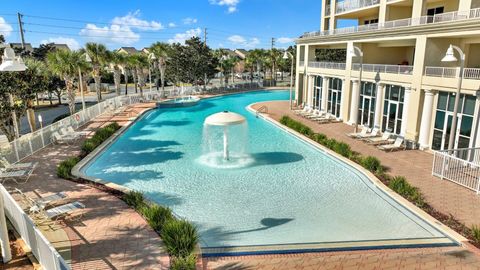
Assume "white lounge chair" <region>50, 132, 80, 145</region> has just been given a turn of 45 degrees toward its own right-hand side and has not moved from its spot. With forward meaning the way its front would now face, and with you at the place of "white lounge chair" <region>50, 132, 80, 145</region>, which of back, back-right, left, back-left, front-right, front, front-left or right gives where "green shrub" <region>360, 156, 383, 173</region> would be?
front

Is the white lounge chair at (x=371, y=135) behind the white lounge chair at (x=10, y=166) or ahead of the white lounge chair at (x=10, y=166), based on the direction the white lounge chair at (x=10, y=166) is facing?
ahead

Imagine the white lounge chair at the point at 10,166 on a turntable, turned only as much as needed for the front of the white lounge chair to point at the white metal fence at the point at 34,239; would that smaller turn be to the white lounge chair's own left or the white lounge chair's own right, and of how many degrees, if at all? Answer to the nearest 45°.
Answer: approximately 90° to the white lounge chair's own right

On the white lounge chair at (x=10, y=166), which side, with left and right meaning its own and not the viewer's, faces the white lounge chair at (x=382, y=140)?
front

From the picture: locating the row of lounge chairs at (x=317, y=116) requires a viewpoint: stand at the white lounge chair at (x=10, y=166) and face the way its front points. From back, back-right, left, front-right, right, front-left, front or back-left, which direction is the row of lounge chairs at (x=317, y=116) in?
front

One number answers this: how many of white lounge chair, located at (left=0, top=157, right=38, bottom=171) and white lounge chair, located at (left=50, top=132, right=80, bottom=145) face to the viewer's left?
0

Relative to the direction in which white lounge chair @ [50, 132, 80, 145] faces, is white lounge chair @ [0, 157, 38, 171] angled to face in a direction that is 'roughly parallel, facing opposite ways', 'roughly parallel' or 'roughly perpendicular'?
roughly parallel

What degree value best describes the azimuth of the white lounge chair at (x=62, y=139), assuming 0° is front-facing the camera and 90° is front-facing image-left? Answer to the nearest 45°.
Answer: approximately 270°

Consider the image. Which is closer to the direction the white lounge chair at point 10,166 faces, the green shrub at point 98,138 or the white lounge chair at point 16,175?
the green shrub

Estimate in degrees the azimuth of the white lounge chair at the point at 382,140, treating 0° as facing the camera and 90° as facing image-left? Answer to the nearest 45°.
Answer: approximately 90°

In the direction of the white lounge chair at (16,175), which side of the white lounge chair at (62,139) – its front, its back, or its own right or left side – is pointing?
right

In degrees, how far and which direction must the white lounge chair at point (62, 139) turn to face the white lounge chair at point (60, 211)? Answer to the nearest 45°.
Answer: approximately 90° to its right

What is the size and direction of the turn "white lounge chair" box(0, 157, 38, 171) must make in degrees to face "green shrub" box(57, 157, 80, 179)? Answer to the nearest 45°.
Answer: approximately 45° to its right

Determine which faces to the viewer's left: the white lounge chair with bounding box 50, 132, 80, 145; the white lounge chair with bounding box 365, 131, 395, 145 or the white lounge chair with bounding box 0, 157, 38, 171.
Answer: the white lounge chair with bounding box 365, 131, 395, 145

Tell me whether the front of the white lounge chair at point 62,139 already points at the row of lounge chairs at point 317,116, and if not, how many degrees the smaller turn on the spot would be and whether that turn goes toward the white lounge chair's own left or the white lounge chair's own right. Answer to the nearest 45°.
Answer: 0° — it already faces it

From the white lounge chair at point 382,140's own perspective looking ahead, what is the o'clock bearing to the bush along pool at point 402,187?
The bush along pool is roughly at 9 o'clock from the white lounge chair.

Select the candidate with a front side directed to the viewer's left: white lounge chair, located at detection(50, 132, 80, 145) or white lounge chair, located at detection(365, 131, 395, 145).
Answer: white lounge chair, located at detection(365, 131, 395, 145)

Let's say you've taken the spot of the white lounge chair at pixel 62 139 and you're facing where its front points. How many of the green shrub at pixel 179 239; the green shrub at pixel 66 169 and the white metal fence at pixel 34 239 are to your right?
3

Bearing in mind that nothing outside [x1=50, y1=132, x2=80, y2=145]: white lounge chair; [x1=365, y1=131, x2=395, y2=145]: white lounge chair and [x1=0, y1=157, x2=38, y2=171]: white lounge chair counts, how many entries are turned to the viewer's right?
2

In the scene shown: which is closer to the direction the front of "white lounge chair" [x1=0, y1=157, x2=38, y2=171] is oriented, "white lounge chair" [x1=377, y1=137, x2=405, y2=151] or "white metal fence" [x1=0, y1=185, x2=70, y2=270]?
the white lounge chair

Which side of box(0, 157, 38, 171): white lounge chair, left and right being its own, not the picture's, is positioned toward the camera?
right

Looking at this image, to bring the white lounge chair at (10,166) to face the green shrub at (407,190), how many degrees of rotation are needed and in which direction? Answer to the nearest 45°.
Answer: approximately 45° to its right
